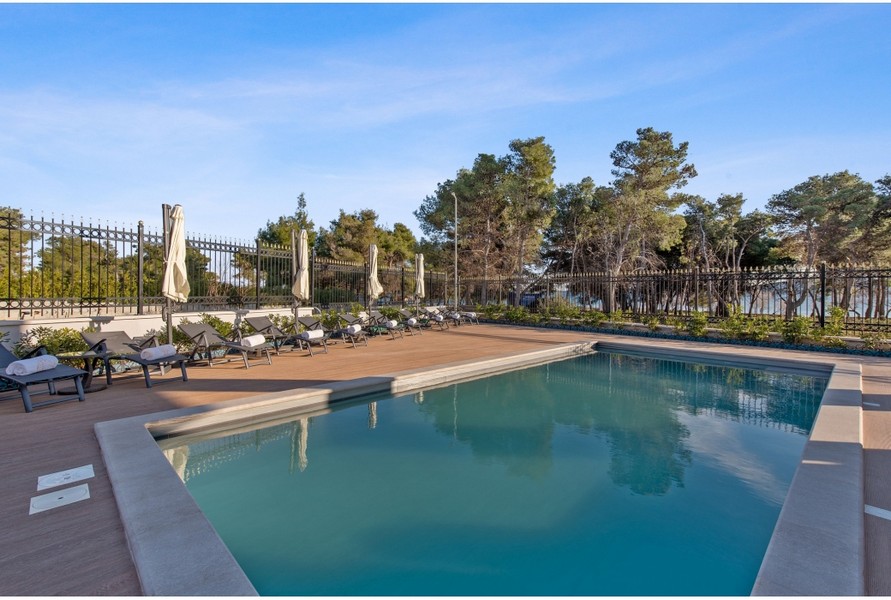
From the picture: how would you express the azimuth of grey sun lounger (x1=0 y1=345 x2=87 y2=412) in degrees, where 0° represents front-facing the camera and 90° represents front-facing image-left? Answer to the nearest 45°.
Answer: approximately 315°

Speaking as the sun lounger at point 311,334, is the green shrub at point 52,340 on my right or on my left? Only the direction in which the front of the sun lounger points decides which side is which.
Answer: on my right

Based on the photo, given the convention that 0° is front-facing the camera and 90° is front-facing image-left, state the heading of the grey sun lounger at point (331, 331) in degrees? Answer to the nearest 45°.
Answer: approximately 315°

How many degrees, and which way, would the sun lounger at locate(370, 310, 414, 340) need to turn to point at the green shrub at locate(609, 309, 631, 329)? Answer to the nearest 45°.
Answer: approximately 45° to its left

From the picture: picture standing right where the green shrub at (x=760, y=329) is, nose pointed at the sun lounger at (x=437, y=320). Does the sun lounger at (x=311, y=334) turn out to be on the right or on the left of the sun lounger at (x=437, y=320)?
left

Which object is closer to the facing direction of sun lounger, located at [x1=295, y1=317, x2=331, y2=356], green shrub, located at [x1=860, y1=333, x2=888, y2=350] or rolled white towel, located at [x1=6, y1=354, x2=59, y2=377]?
the green shrub

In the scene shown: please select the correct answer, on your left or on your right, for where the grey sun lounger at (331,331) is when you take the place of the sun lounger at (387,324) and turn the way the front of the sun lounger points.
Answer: on your right
